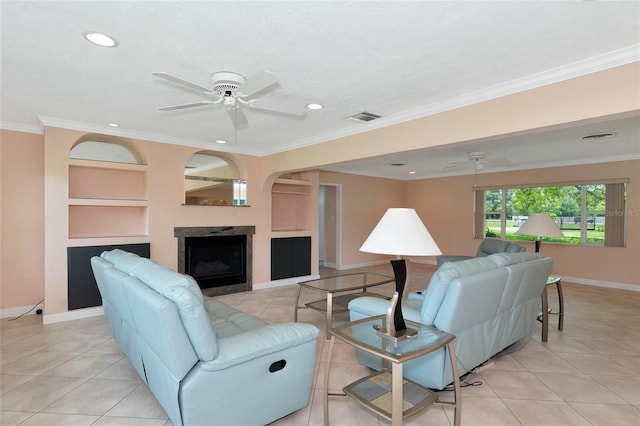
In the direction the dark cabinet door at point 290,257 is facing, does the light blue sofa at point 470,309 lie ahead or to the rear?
ahead

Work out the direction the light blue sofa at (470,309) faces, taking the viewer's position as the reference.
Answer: facing away from the viewer and to the left of the viewer

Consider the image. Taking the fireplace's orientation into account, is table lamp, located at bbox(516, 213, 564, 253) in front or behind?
in front

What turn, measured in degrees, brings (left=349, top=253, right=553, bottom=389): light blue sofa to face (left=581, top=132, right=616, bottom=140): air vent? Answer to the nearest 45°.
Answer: approximately 90° to its right

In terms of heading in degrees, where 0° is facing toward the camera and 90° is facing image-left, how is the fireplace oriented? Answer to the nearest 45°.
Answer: approximately 315°

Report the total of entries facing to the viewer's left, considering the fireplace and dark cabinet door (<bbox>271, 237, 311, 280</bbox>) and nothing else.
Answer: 0

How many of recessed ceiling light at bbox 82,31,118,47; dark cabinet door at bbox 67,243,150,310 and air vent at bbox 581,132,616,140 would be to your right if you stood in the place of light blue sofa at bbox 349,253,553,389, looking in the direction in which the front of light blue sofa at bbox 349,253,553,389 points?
1

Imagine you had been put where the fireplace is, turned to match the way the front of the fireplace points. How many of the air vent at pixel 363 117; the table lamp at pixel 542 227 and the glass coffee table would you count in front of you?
3
